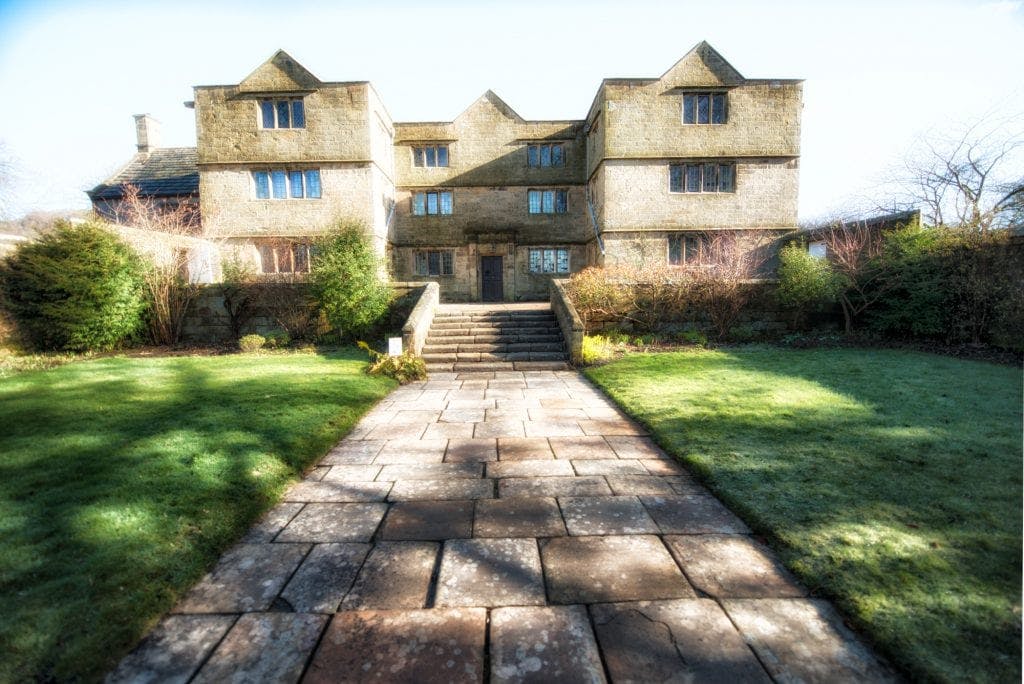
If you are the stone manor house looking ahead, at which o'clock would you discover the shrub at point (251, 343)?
The shrub is roughly at 2 o'clock from the stone manor house.

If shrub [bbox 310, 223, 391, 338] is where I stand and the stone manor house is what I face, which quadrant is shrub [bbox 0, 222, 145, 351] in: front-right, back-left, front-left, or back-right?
back-left

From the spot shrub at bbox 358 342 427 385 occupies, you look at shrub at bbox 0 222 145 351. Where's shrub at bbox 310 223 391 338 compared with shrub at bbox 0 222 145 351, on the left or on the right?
right

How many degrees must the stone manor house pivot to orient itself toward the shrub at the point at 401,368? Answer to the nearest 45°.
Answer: approximately 45° to its right

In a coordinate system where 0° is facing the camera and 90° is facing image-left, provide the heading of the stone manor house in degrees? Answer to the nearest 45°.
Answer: approximately 0°
